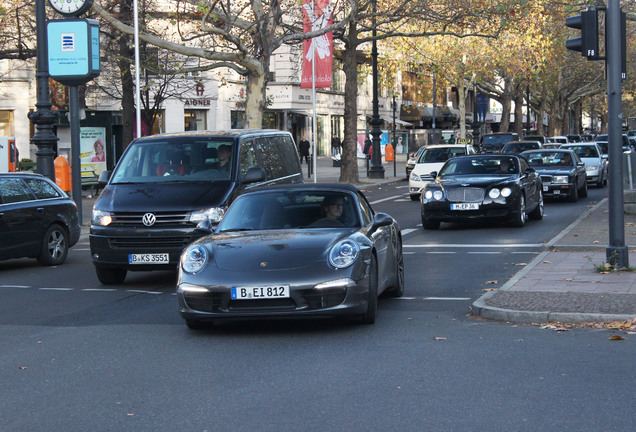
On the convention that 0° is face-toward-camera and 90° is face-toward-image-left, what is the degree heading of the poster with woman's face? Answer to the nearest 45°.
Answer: approximately 0°

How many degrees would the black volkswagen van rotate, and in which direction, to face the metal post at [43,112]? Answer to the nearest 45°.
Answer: approximately 135° to its right

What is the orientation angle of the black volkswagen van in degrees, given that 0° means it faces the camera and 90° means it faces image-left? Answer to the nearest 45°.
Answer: approximately 45°

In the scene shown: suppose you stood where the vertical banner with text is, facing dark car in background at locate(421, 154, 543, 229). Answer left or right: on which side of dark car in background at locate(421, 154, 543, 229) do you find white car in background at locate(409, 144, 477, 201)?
left

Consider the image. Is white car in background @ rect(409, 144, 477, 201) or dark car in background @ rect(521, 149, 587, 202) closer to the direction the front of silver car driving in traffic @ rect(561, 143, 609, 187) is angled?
the dark car in background

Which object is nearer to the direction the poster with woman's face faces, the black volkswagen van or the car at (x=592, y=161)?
the black volkswagen van

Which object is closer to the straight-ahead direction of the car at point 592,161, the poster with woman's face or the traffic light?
the traffic light
